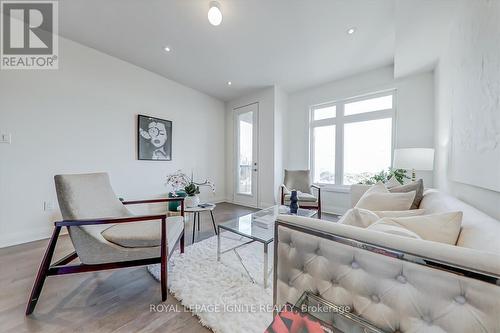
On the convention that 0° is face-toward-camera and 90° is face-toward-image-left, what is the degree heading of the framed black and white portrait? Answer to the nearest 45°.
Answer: approximately 315°

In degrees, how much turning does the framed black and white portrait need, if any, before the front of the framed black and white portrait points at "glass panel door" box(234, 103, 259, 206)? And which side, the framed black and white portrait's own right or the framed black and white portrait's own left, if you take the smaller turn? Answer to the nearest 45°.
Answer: approximately 45° to the framed black and white portrait's own left

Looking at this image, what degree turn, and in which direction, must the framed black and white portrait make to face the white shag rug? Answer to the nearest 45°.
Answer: approximately 45° to its right

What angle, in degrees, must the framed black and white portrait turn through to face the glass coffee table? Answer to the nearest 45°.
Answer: approximately 45° to its right

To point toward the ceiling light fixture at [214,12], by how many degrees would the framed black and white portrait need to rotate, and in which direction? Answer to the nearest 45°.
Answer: approximately 45° to its right

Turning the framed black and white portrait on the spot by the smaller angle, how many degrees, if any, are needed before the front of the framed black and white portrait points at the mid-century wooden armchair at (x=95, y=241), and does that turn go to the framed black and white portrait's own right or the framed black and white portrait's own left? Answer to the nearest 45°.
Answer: approximately 45° to the framed black and white portrait's own right

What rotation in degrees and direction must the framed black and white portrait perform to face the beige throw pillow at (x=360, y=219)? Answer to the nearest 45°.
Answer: approximately 45° to its right
